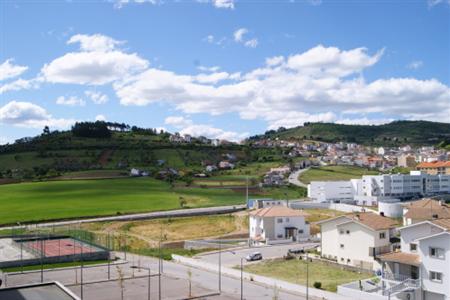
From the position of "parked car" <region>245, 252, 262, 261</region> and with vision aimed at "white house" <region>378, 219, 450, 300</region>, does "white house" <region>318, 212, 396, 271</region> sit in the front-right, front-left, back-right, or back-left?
front-left

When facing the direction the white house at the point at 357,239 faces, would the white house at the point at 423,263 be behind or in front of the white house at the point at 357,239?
in front

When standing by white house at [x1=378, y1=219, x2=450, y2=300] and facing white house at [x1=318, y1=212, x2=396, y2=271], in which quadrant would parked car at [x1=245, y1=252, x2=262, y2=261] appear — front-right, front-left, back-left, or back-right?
front-left

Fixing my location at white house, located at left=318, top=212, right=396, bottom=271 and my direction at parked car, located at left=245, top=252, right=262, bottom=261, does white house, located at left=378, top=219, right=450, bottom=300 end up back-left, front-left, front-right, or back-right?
back-left
